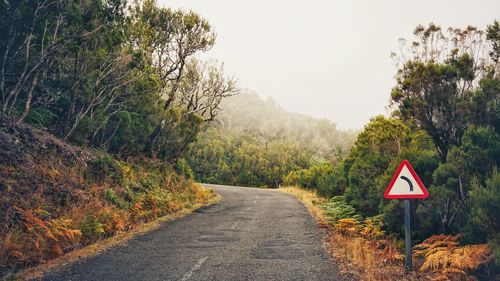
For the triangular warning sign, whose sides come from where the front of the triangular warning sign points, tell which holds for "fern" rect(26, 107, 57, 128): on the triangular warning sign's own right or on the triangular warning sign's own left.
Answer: on the triangular warning sign's own right

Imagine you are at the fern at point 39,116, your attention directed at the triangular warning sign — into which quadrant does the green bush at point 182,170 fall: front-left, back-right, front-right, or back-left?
back-left

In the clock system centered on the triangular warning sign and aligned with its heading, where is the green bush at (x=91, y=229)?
The green bush is roughly at 3 o'clock from the triangular warning sign.

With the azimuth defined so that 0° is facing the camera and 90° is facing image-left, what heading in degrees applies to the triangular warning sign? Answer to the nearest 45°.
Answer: approximately 0°

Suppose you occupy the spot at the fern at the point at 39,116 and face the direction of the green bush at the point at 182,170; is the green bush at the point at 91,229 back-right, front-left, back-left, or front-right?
back-right

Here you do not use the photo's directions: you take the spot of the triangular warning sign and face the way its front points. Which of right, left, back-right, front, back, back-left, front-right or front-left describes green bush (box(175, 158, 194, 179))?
back-right
